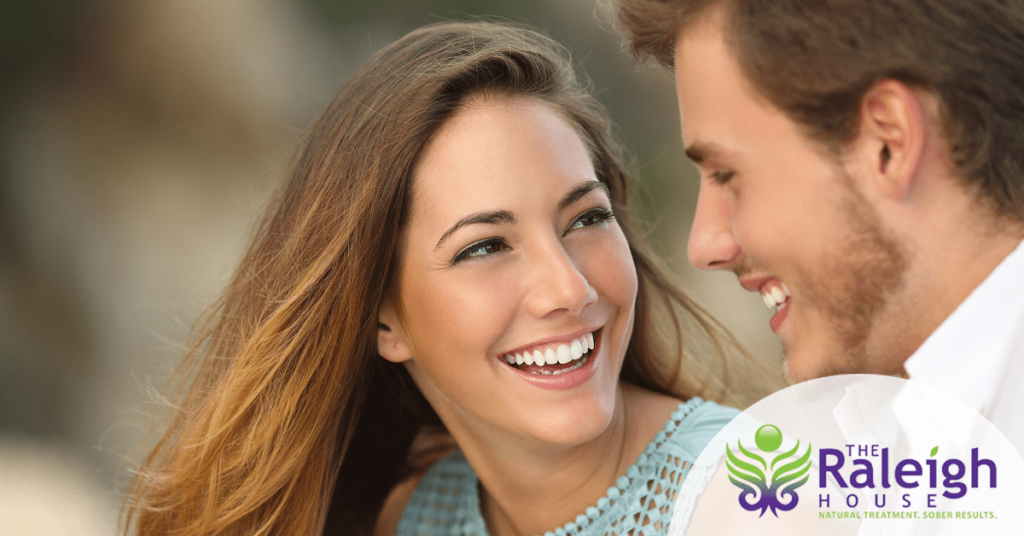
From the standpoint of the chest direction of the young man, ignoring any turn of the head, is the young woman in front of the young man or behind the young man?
in front

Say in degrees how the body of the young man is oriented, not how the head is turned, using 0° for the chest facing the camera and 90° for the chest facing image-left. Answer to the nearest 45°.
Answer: approximately 90°

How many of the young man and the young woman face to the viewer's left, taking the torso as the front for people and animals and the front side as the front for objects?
1

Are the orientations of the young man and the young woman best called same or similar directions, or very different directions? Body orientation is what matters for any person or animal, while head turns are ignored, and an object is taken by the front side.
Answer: very different directions

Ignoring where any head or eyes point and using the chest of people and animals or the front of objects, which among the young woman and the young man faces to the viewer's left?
the young man

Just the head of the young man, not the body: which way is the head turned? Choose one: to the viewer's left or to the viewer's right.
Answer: to the viewer's left

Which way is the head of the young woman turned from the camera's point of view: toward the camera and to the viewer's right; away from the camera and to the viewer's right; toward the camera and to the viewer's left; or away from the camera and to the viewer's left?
toward the camera and to the viewer's right

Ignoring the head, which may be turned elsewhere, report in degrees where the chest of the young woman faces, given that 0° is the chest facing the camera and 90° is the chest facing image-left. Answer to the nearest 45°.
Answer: approximately 315°
